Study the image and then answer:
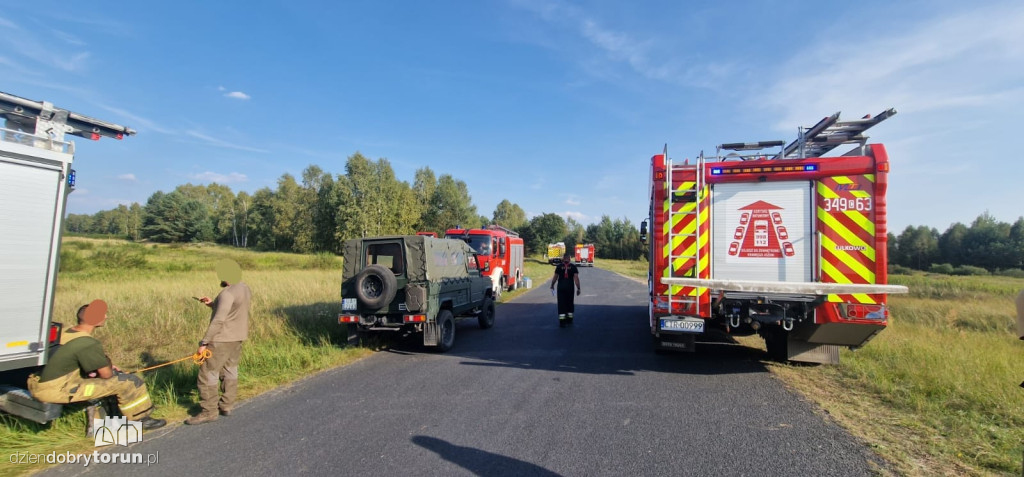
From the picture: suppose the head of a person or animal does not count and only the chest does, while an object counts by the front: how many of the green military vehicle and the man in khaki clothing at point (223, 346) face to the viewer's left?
1

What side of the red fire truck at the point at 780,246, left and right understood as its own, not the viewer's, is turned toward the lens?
back

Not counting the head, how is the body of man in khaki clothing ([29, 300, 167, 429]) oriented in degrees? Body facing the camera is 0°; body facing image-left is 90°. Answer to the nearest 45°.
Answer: approximately 270°

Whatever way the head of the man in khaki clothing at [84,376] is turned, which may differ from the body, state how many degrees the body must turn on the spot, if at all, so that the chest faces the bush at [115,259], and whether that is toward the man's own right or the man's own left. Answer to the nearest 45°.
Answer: approximately 90° to the man's own left

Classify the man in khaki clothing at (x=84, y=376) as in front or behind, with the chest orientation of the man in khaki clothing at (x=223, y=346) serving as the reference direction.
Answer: in front

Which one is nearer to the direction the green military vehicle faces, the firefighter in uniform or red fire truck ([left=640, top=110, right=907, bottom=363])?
the firefighter in uniform

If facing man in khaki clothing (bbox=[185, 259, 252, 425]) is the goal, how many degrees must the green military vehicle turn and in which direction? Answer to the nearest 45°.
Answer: approximately 180°

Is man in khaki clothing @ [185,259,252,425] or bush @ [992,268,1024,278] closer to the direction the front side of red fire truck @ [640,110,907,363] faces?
the bush

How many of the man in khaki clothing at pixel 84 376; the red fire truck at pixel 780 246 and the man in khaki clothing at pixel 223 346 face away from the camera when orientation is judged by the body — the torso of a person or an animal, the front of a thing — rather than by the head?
1

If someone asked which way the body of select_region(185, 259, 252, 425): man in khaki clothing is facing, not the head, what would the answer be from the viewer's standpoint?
to the viewer's left

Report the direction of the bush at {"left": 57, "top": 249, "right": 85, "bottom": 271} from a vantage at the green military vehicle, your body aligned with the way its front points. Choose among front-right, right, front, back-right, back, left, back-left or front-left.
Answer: left

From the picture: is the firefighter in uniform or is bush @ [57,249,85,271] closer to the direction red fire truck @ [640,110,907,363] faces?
the firefighter in uniform
